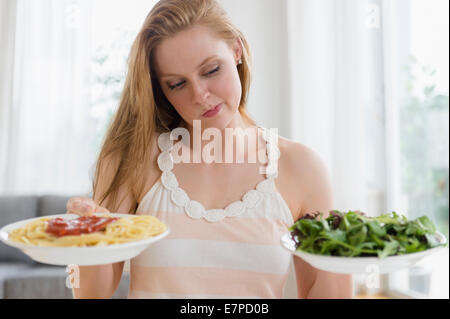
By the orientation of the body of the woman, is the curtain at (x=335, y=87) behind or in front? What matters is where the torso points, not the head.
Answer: behind

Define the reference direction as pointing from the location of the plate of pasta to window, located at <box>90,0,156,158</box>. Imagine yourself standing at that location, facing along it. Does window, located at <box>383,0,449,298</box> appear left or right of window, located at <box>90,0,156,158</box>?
right

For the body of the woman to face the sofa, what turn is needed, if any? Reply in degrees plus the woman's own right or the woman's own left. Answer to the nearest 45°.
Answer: approximately 135° to the woman's own right

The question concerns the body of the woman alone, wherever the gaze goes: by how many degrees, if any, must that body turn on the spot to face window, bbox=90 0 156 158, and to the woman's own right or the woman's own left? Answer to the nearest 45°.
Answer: approximately 180°

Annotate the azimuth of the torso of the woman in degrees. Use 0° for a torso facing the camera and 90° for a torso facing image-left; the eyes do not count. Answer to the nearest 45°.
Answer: approximately 0°
